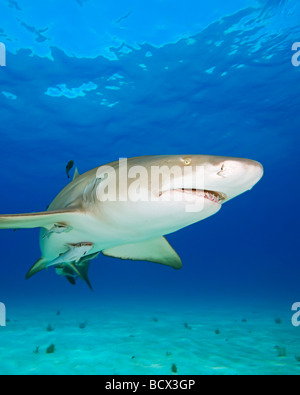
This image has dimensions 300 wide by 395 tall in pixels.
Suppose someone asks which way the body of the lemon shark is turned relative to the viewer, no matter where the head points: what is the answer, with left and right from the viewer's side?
facing the viewer and to the right of the viewer

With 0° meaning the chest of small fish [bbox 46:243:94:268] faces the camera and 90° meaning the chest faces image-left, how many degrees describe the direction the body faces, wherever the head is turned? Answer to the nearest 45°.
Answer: approximately 270°

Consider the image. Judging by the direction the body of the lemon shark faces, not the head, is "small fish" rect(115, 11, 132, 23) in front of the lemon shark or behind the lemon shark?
behind
